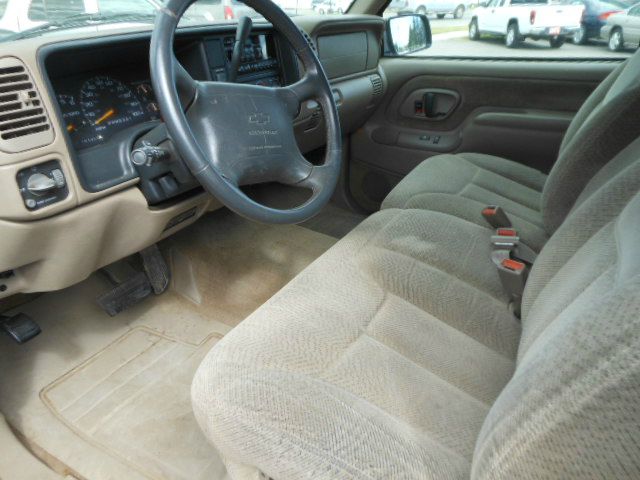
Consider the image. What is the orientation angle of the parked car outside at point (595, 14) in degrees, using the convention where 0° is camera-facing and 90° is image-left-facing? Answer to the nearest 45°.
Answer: approximately 135°

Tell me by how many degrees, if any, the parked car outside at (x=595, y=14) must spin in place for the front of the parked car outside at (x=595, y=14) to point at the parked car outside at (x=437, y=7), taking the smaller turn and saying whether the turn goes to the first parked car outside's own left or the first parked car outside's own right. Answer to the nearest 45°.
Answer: approximately 45° to the first parked car outside's own left

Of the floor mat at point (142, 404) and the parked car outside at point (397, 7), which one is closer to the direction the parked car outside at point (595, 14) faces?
the parked car outside

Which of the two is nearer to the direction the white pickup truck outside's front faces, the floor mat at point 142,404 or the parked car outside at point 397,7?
the parked car outside

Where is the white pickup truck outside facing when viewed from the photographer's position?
facing away from the viewer and to the left of the viewer
